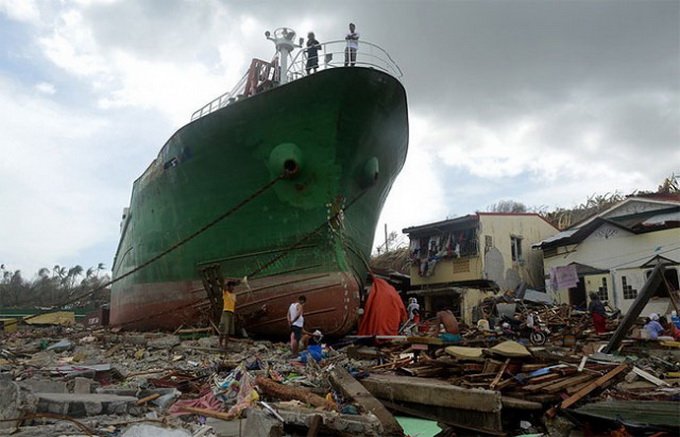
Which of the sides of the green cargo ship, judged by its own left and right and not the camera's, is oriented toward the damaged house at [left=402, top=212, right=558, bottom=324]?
left

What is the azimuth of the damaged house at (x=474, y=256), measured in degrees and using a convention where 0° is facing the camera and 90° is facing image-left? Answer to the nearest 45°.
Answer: approximately 45°

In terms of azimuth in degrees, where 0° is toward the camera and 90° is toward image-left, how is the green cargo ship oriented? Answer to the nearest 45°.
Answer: approximately 315°

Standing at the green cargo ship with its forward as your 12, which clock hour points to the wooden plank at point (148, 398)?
The wooden plank is roughly at 2 o'clock from the green cargo ship.

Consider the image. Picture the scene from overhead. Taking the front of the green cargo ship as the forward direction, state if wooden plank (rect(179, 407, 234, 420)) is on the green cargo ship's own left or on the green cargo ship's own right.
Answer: on the green cargo ship's own right

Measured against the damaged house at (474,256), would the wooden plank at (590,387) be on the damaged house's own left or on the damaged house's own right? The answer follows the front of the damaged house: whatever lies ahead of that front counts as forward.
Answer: on the damaged house's own left
